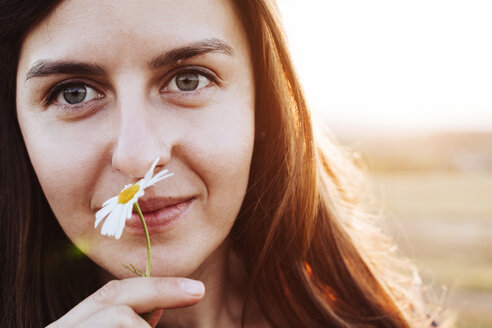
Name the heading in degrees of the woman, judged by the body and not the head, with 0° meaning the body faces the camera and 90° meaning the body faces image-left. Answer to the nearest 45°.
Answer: approximately 0°
